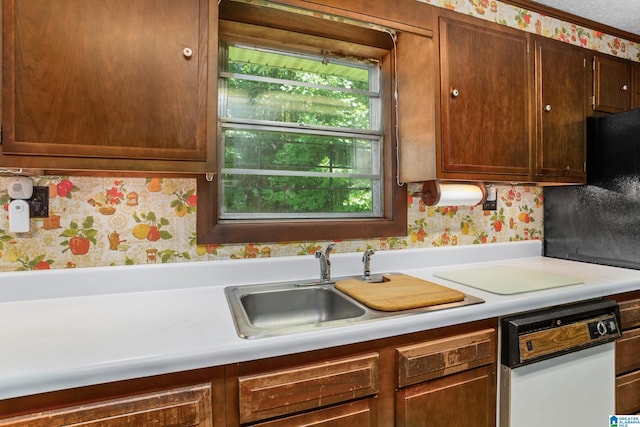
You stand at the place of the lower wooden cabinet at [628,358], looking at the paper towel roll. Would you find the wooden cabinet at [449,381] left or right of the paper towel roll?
left

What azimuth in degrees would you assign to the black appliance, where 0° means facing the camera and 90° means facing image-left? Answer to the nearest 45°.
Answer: approximately 45°
